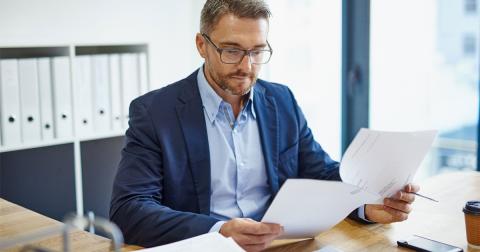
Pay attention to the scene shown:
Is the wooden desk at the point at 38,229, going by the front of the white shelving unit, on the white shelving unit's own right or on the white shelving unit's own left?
on the white shelving unit's own right

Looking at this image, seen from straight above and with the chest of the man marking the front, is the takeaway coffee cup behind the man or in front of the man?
in front

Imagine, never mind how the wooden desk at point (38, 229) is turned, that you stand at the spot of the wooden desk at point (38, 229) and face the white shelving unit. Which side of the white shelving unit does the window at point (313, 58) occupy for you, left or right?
right

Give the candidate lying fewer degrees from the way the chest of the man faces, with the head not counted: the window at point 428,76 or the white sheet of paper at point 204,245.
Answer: the white sheet of paper

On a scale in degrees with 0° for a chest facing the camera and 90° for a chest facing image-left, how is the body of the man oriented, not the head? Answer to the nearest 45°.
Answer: approximately 315°

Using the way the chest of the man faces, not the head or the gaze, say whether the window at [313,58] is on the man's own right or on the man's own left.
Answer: on the man's own left

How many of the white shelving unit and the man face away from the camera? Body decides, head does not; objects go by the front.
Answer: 0

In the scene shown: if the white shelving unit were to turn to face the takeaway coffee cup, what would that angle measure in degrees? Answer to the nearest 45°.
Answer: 0° — it already faces it

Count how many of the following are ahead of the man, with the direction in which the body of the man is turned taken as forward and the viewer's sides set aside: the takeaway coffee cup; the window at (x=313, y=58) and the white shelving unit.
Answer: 1

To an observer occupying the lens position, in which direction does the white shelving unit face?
facing the viewer and to the right of the viewer

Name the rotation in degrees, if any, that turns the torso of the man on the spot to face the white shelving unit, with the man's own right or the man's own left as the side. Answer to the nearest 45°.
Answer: approximately 180°

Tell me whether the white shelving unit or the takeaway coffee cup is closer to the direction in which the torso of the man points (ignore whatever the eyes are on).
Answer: the takeaway coffee cup

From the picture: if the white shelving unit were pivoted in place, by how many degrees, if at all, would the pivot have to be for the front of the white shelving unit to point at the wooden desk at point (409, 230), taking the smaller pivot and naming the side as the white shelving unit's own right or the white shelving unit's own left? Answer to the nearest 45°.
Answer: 0° — it already faces it
